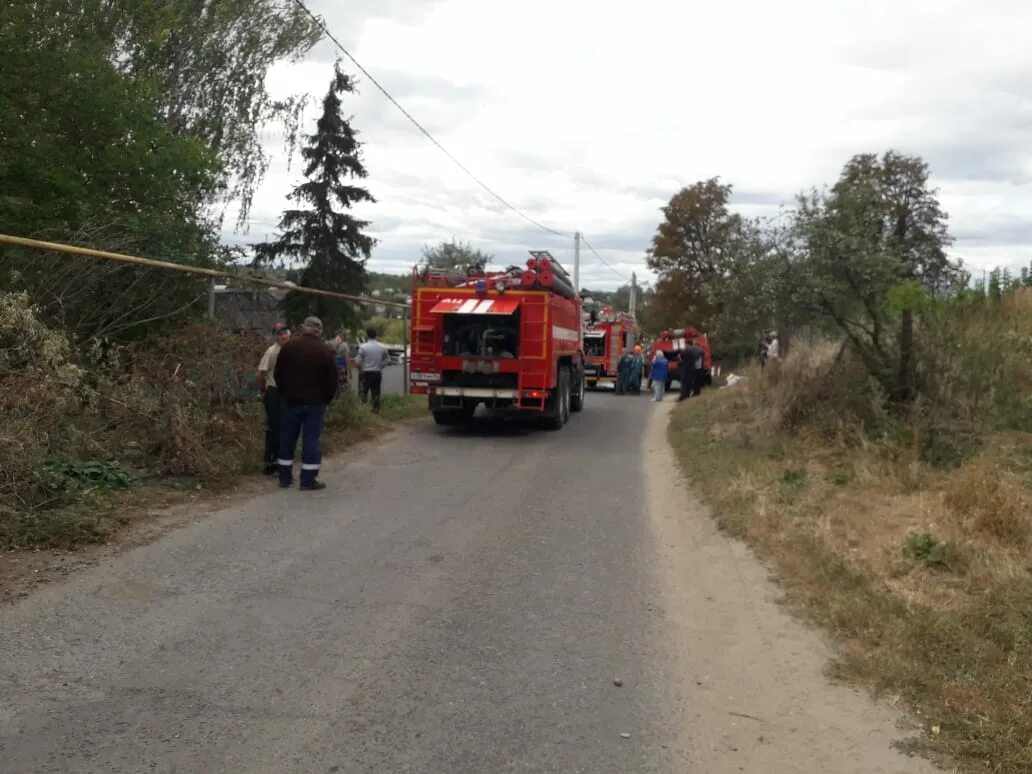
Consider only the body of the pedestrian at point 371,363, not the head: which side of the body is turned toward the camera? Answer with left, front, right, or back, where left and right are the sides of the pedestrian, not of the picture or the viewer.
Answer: back

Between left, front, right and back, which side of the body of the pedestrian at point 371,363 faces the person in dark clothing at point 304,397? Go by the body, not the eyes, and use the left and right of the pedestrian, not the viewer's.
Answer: back

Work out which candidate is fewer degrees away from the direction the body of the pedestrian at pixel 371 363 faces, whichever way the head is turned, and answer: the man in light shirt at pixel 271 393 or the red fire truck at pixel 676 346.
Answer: the red fire truck

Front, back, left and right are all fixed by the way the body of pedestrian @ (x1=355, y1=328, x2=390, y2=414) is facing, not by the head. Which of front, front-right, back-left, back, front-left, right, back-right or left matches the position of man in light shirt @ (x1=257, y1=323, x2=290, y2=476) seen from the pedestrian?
back

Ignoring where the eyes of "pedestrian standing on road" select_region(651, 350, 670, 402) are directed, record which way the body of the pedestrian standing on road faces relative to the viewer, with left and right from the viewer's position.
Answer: facing away from the viewer

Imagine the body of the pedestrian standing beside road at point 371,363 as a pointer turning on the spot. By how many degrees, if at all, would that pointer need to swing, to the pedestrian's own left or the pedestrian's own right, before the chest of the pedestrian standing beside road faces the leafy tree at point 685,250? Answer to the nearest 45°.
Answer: approximately 45° to the pedestrian's own right
